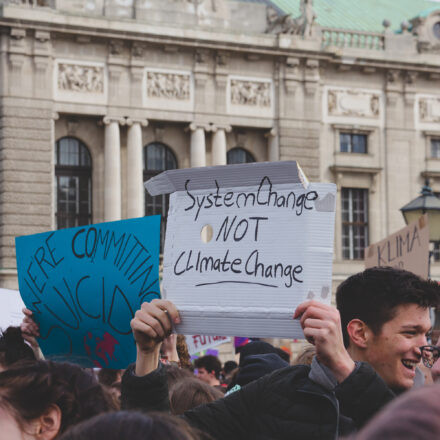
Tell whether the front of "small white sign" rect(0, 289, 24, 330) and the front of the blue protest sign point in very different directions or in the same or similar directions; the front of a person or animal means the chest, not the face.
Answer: same or similar directions

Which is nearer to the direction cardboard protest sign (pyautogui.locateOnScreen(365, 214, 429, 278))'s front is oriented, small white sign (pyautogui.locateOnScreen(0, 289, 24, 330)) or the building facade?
the small white sign

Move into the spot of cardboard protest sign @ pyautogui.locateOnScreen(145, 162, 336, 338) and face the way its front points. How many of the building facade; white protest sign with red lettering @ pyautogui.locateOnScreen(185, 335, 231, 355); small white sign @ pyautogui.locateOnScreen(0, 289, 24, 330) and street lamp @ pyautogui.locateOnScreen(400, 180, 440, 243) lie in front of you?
0

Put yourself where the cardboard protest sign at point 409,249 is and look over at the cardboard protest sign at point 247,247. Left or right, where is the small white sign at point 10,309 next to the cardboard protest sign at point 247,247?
right

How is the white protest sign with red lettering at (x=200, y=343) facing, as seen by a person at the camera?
facing the viewer

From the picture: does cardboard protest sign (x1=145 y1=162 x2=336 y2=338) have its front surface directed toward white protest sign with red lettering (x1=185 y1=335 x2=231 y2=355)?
no

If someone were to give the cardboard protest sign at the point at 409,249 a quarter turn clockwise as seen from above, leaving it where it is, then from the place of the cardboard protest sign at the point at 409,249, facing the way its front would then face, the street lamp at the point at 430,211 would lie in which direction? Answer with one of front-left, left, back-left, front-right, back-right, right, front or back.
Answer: front-right

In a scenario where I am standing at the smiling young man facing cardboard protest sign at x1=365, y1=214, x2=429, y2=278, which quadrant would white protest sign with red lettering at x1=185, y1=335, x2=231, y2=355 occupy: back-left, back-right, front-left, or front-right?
front-left

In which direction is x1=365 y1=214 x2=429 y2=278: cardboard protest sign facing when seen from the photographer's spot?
facing the viewer and to the left of the viewer

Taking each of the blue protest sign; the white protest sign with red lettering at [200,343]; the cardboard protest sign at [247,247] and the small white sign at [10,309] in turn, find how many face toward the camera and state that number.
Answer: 4

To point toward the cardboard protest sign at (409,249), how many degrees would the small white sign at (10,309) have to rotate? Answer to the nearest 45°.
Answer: approximately 90° to its left

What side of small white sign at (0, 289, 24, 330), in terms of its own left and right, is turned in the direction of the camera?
front

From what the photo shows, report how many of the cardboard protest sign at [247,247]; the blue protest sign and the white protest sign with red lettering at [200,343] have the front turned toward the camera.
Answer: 3

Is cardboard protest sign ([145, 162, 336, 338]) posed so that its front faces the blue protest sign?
no

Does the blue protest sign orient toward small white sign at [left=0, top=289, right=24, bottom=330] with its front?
no

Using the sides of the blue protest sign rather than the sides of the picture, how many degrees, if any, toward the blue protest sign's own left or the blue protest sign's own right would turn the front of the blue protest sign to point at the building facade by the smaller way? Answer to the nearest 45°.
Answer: approximately 180°

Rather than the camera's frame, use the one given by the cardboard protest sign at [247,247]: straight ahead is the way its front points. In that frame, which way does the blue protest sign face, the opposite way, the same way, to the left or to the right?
the same way

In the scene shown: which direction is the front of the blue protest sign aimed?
toward the camera
